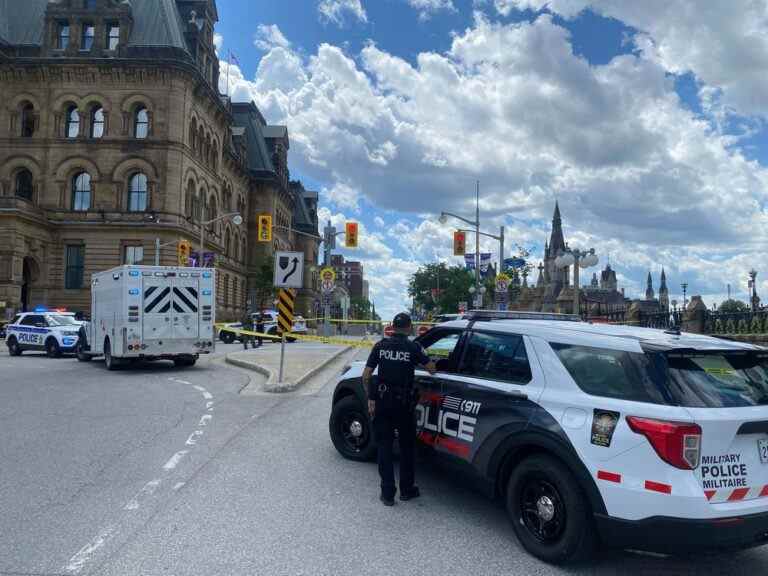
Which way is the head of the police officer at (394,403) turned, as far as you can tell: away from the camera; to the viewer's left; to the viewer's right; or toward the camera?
away from the camera

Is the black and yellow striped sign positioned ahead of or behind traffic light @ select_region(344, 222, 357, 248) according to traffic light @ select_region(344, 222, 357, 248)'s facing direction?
ahead

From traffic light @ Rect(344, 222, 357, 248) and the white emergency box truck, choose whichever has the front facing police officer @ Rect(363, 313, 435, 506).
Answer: the traffic light

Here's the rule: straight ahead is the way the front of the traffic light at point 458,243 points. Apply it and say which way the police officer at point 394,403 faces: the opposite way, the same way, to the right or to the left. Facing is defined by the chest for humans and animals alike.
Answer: the opposite way

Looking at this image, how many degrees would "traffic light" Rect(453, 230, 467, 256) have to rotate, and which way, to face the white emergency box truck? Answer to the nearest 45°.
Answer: approximately 45° to its right

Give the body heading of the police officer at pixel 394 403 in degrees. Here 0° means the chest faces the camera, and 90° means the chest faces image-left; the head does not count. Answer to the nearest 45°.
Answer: approximately 180°

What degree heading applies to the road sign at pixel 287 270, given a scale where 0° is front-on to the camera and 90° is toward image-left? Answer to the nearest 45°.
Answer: approximately 0°

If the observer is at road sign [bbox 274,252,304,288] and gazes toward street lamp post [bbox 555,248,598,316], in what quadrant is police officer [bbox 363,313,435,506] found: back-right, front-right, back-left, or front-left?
back-right

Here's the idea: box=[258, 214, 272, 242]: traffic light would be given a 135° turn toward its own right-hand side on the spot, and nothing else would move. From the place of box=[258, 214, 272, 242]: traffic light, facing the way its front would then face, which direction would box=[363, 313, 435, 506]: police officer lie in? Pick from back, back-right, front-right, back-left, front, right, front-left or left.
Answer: back-left

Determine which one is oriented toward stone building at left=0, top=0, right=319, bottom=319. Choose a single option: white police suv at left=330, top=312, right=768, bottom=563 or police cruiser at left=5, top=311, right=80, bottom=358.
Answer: the white police suv

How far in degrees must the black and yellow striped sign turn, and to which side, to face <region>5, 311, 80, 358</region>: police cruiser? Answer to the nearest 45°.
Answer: approximately 135° to its right

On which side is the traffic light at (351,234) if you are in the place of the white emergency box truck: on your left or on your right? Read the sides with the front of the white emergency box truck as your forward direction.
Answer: on your right

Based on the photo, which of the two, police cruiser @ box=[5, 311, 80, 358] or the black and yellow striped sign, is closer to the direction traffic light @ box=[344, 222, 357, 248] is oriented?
the black and yellow striped sign

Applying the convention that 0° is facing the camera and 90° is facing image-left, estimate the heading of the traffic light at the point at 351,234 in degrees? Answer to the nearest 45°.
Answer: approximately 0°
